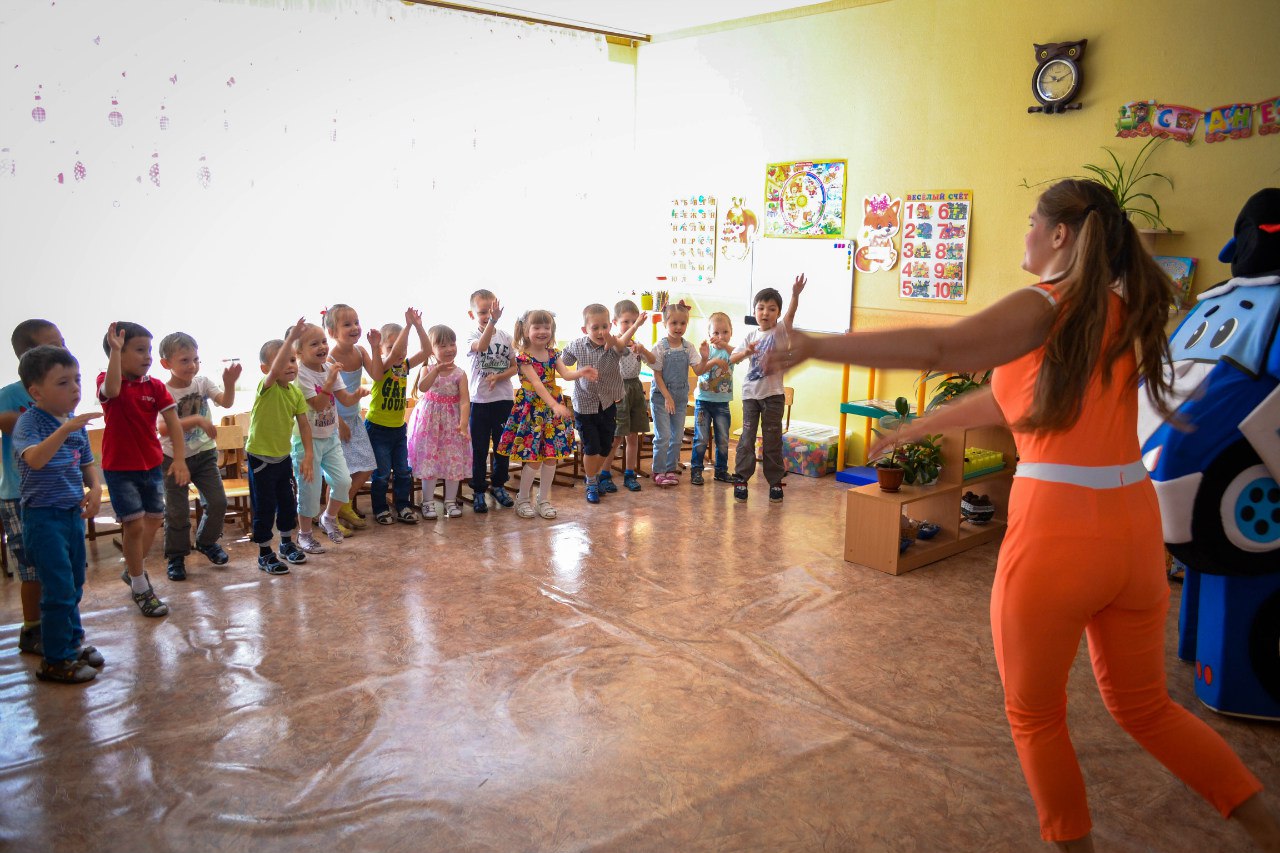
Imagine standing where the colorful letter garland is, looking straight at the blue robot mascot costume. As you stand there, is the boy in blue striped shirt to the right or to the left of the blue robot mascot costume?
right

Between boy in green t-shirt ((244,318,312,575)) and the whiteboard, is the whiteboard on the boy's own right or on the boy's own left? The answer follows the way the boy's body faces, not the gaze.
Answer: on the boy's own left

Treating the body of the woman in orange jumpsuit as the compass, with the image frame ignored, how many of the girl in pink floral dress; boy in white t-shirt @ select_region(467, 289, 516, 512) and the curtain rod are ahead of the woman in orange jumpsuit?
3

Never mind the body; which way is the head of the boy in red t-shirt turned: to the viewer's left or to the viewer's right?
to the viewer's right

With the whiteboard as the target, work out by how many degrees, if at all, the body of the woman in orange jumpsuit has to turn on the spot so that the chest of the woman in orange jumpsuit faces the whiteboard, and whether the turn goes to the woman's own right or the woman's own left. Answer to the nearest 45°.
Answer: approximately 45° to the woman's own right

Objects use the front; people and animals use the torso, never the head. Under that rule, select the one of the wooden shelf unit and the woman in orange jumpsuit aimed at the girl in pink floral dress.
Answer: the woman in orange jumpsuit

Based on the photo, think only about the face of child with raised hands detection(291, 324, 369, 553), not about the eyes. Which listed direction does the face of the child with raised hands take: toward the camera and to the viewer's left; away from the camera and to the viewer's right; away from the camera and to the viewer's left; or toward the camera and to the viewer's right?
toward the camera and to the viewer's right

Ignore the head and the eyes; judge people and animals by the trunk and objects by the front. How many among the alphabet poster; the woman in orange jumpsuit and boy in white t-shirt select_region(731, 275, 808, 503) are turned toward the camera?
2

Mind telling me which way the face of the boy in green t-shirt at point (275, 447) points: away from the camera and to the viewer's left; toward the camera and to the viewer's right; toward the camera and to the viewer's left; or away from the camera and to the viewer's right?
toward the camera and to the viewer's right

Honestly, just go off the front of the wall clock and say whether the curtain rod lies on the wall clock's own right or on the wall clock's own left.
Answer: on the wall clock's own right

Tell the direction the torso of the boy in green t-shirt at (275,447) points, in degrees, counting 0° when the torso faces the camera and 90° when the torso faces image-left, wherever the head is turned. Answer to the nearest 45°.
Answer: approximately 315°

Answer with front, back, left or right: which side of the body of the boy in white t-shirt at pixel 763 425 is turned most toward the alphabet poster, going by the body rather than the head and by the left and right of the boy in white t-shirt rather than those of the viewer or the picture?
back

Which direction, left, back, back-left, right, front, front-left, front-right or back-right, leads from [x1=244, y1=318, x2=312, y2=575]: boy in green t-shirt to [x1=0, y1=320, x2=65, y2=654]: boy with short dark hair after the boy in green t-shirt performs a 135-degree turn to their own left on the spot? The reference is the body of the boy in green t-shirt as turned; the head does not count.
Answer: back-left

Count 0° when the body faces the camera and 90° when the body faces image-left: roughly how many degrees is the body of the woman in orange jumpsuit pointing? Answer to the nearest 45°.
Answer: approximately 135°
